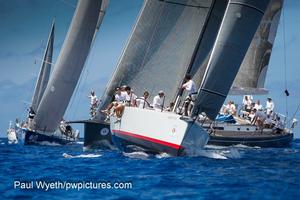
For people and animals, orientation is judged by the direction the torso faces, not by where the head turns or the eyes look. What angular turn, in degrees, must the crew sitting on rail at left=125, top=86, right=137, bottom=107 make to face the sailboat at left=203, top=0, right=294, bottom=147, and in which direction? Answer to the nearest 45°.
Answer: approximately 180°

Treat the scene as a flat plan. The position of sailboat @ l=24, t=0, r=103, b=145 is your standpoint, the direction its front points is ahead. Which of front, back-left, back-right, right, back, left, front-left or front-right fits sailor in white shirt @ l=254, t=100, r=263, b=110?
back-left

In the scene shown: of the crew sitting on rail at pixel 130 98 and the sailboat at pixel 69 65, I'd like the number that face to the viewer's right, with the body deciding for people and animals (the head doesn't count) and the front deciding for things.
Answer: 0
